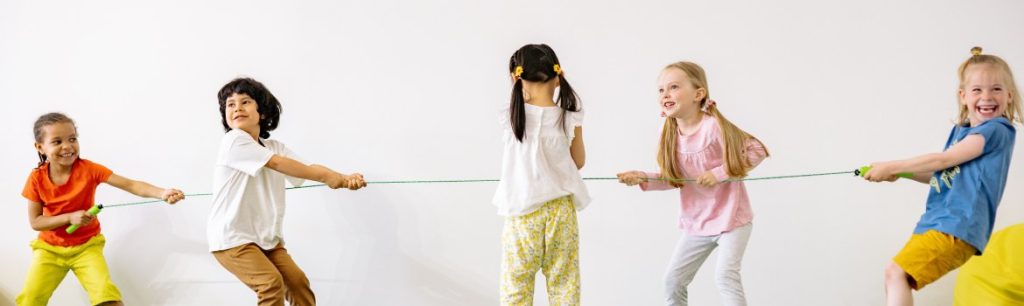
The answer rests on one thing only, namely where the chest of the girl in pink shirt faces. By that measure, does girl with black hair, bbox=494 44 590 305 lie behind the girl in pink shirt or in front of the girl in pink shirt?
in front

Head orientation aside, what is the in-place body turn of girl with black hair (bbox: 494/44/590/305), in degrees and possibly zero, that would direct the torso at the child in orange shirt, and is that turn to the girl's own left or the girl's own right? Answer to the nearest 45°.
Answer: approximately 90° to the girl's own left

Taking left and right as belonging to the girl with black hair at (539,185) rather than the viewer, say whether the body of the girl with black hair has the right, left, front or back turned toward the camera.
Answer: back

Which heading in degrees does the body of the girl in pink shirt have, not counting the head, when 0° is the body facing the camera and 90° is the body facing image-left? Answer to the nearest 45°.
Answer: approximately 45°

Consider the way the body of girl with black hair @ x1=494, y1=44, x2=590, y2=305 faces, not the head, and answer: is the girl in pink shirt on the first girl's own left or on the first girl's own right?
on the first girl's own right

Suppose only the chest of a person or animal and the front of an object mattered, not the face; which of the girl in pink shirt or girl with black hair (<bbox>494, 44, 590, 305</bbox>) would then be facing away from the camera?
the girl with black hair

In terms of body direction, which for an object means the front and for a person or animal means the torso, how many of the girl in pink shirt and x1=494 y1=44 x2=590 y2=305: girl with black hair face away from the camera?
1
